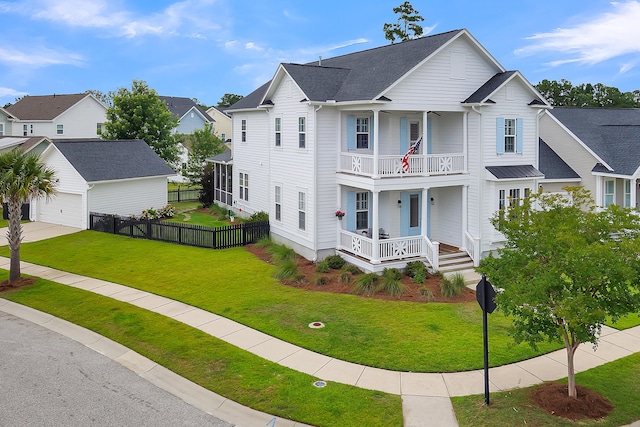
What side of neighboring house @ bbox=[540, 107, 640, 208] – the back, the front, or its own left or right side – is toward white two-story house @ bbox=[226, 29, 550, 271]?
right

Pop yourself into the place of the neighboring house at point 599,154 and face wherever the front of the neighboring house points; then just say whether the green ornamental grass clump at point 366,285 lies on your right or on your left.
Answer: on your right

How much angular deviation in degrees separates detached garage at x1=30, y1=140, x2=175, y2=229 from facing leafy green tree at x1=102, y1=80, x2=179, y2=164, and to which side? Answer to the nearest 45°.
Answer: approximately 135° to its right

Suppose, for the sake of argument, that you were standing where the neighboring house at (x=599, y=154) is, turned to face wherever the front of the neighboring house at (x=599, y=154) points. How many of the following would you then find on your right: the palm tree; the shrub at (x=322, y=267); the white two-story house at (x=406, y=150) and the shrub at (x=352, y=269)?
4

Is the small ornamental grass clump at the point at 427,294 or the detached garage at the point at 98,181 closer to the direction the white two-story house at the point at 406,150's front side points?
the small ornamental grass clump

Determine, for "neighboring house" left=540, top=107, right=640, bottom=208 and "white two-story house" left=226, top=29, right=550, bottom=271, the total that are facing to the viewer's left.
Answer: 0

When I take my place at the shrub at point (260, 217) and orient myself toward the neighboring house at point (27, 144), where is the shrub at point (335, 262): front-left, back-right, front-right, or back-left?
back-left

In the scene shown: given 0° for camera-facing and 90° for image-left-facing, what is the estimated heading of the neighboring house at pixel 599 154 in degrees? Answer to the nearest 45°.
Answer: approximately 315°

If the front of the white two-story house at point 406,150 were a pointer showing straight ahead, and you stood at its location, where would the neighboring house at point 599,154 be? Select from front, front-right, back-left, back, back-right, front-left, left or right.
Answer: left

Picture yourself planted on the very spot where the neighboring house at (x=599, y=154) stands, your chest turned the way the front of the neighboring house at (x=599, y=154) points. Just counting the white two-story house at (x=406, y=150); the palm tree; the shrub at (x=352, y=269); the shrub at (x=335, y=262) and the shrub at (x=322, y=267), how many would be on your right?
5

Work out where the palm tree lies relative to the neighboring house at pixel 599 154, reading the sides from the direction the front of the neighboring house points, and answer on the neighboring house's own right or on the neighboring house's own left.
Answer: on the neighboring house's own right

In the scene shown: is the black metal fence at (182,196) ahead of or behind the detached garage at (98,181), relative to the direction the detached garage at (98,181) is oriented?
behind
